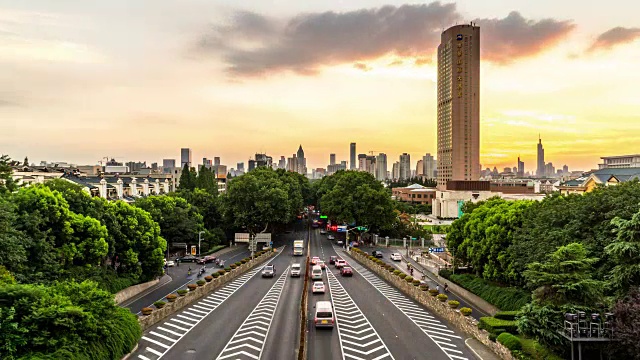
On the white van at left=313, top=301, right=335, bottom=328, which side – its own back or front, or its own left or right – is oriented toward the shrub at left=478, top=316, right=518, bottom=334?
right

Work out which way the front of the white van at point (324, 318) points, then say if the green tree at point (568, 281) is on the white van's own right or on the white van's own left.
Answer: on the white van's own right

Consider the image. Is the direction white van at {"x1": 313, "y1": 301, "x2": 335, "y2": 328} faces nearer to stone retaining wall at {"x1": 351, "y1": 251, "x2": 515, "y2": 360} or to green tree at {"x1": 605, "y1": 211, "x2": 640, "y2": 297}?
the stone retaining wall

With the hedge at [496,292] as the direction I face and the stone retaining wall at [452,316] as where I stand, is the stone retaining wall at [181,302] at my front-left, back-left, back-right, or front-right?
back-left

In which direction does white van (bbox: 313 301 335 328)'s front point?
away from the camera

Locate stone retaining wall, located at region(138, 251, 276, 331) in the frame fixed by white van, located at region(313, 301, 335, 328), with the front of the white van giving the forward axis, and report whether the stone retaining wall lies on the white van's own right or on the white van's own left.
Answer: on the white van's own left
